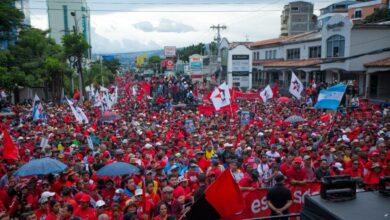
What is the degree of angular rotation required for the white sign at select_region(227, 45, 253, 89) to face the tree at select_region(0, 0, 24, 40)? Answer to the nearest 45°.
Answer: approximately 45° to its right

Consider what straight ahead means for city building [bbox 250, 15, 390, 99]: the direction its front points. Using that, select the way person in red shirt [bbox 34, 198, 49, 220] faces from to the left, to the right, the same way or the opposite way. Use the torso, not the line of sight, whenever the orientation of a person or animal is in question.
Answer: to the left

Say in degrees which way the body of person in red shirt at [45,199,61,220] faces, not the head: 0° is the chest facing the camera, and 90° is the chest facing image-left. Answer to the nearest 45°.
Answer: approximately 315°

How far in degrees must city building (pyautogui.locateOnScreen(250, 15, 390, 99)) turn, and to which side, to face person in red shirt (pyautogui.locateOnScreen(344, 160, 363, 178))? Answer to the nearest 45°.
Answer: approximately 45° to its left

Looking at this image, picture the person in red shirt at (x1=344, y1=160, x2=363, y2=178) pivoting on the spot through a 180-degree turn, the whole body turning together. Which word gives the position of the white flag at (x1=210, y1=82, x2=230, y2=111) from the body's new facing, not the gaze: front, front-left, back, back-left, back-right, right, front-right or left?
front-left

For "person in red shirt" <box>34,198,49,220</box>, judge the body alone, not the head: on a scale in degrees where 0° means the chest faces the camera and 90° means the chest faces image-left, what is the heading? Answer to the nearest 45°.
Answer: approximately 0°

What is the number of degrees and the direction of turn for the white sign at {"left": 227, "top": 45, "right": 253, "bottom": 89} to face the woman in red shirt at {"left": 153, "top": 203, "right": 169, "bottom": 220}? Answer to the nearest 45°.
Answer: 0° — it already faces them

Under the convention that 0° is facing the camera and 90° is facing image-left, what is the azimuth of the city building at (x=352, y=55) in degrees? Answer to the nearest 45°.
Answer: approximately 45°

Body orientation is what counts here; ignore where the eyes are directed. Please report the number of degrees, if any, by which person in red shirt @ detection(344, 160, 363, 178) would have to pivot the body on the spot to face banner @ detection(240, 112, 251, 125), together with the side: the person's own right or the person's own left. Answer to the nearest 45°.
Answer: approximately 135° to the person's own right

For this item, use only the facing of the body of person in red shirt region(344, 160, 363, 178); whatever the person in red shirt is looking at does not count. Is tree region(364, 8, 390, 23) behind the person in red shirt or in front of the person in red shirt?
behind
